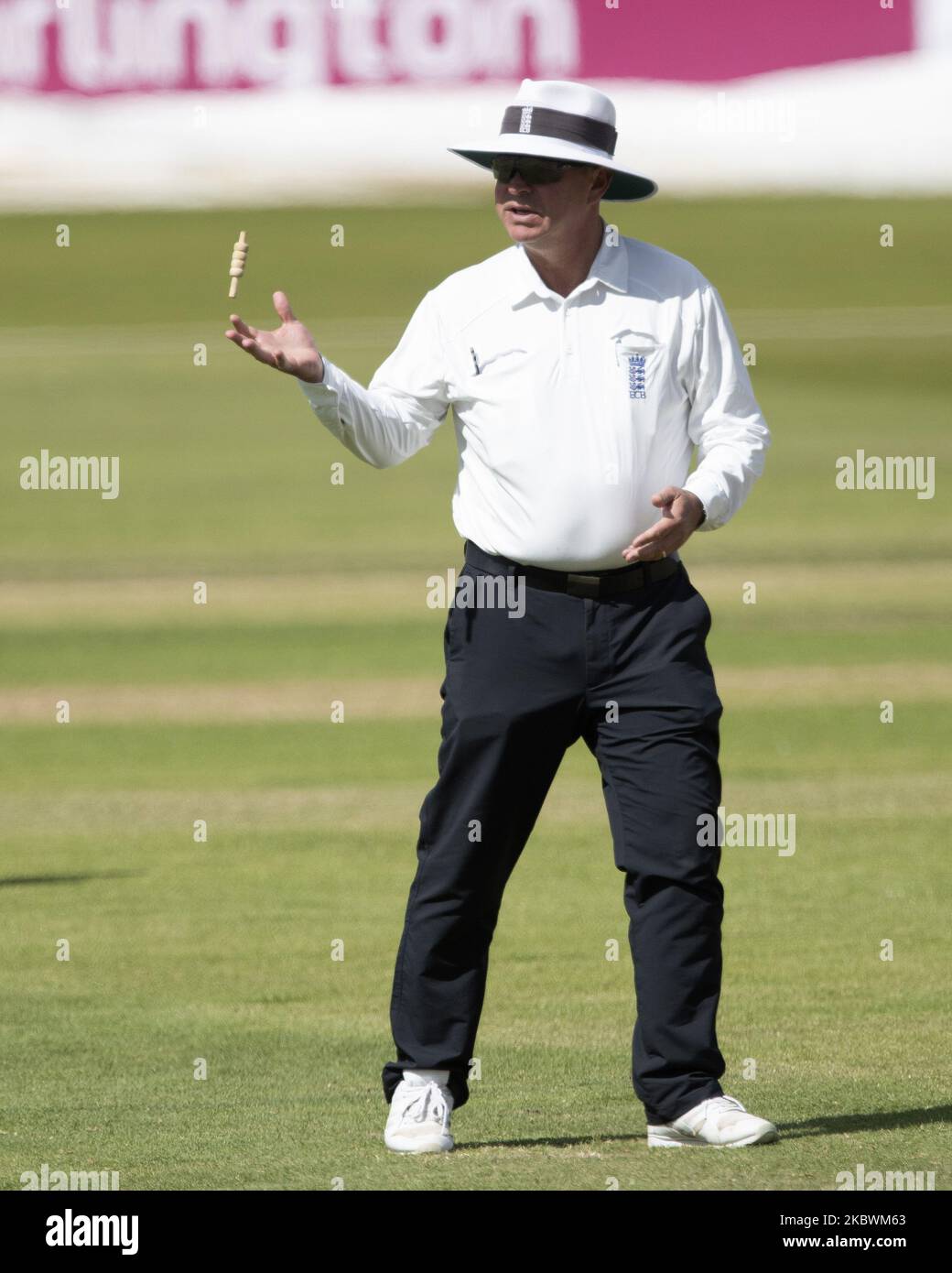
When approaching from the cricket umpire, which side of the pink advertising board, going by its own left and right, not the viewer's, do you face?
front

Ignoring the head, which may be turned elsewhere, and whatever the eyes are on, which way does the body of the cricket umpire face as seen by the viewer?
toward the camera

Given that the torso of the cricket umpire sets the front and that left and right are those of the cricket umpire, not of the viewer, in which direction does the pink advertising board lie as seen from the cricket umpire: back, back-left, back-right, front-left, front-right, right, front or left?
back

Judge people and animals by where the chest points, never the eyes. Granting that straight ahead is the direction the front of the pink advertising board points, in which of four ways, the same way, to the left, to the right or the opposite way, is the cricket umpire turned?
the same way

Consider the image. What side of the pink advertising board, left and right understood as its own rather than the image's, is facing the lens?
front

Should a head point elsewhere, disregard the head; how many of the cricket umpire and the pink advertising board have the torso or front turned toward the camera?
2
